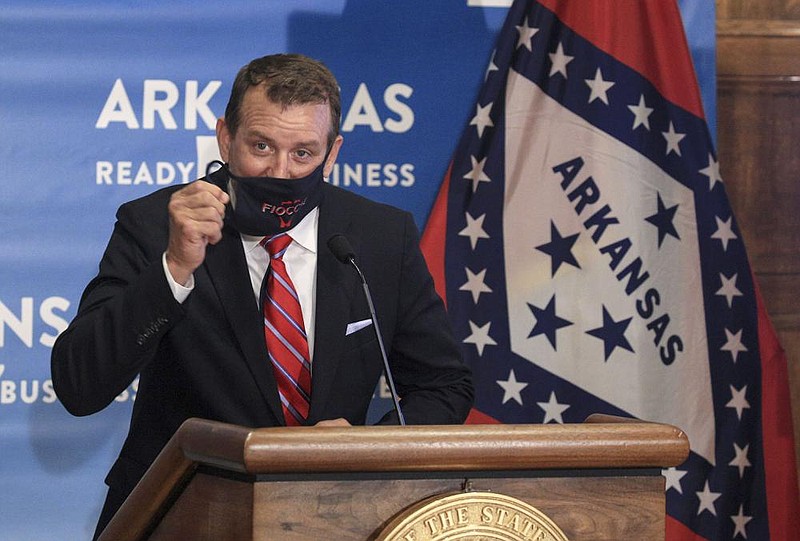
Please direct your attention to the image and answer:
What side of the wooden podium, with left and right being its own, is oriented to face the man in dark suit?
back

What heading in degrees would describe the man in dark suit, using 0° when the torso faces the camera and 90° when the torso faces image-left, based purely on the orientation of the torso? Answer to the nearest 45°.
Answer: approximately 0°

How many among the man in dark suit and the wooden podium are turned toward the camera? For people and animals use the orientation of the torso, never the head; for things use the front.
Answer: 2

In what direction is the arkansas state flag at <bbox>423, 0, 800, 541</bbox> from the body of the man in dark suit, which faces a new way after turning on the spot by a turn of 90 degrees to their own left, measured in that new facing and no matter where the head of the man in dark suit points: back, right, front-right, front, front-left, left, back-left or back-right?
front-left
